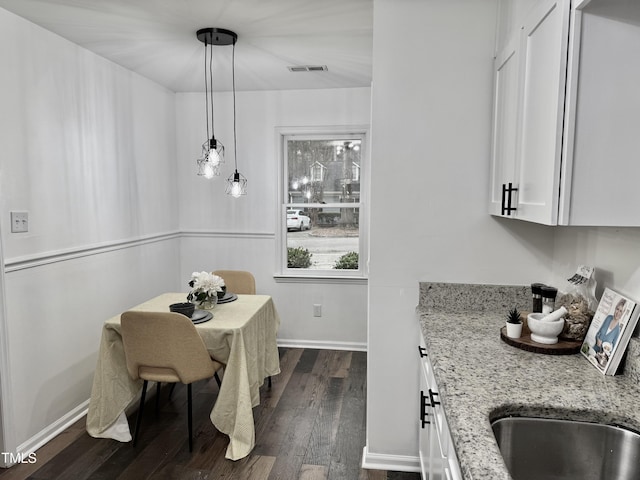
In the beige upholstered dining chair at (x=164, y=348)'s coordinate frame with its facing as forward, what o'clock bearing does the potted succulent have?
The potted succulent is roughly at 3 o'clock from the beige upholstered dining chair.

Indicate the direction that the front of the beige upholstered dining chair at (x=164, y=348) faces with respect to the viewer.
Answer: facing away from the viewer and to the right of the viewer

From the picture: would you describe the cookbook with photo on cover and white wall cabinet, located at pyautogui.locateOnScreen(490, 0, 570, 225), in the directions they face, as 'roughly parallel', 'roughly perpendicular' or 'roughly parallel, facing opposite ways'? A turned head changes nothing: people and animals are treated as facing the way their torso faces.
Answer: roughly parallel

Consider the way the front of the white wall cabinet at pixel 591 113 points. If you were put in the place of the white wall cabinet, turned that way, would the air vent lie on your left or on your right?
on your right

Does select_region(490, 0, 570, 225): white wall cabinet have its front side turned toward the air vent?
no

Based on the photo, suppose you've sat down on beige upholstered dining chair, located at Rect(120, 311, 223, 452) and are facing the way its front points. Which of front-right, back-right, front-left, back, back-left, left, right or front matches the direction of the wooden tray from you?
right

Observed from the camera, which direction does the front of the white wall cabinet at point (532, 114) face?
facing the viewer and to the left of the viewer

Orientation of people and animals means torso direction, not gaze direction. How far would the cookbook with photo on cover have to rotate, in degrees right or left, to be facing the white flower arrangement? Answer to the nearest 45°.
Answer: approximately 45° to its right

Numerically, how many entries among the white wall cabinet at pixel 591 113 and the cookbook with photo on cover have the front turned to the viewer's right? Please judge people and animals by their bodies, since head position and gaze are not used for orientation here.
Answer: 0

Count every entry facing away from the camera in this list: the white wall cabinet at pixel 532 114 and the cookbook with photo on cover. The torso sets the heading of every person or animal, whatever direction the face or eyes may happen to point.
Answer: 0
